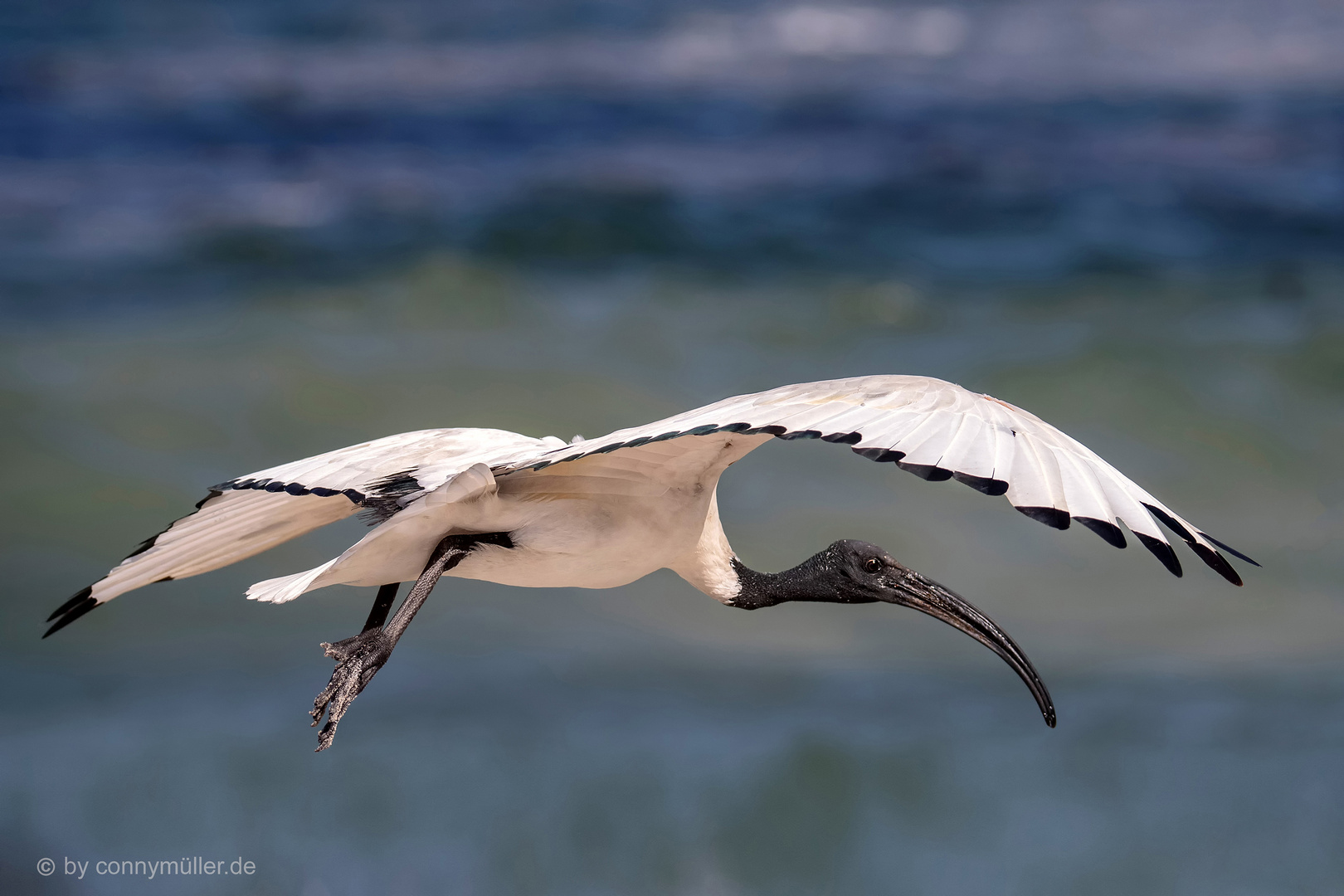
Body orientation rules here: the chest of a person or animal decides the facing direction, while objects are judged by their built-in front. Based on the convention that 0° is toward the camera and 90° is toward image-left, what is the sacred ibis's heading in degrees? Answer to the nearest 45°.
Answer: approximately 225°
